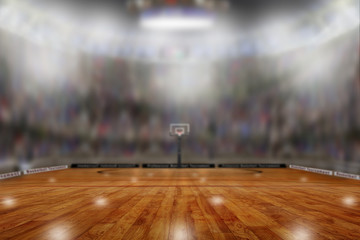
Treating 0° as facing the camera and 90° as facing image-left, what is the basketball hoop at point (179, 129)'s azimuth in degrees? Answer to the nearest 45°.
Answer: approximately 0°

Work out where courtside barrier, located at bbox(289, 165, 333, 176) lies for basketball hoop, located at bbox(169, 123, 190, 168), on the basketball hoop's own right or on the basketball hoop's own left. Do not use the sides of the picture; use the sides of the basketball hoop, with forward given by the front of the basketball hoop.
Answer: on the basketball hoop's own left

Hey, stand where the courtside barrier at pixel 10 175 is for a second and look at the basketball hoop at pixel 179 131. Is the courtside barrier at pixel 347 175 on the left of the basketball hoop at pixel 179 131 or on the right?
right

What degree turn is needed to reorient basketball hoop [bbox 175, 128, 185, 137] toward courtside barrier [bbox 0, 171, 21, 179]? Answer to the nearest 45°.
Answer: approximately 45° to its right

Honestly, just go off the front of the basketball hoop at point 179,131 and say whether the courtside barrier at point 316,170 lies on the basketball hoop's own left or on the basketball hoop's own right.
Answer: on the basketball hoop's own left
